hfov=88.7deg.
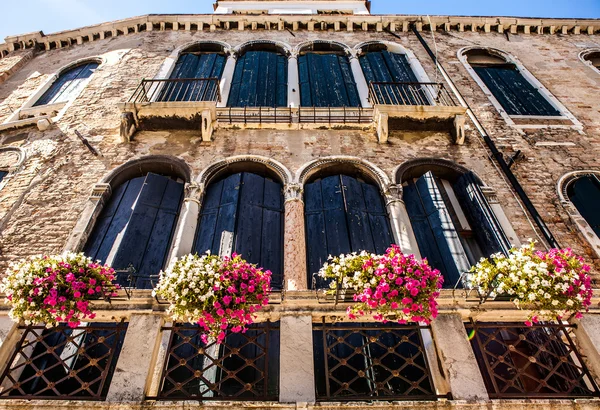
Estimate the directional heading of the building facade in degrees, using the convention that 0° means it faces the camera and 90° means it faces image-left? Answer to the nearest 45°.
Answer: approximately 0°
